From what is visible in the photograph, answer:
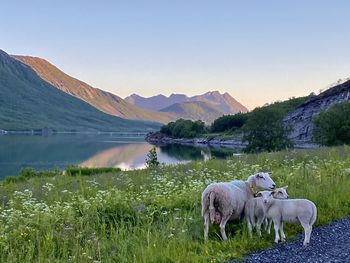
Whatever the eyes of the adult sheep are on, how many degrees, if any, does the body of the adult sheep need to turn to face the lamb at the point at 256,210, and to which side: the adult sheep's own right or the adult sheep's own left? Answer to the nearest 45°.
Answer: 0° — it already faces it

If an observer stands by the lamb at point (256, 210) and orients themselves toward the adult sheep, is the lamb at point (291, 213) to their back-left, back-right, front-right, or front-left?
back-left

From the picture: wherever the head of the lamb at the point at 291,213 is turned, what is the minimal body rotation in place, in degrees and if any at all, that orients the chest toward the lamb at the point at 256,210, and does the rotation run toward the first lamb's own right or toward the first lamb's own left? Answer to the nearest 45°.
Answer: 0° — it already faces it

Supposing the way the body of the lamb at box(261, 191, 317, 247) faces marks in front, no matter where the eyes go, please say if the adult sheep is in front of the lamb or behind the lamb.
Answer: in front

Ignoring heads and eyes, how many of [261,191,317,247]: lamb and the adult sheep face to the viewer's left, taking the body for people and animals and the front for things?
1

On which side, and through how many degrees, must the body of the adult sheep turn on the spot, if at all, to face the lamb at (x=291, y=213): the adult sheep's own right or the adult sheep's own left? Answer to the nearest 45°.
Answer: approximately 45° to the adult sheep's own right

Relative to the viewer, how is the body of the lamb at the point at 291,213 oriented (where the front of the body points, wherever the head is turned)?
to the viewer's left

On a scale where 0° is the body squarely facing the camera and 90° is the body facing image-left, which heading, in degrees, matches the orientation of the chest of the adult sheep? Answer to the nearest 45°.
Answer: approximately 225°
